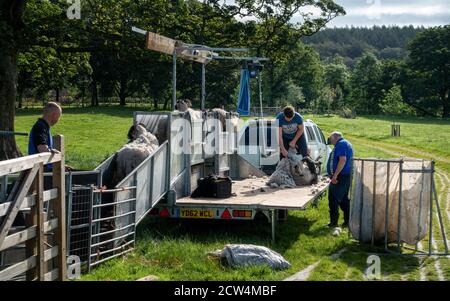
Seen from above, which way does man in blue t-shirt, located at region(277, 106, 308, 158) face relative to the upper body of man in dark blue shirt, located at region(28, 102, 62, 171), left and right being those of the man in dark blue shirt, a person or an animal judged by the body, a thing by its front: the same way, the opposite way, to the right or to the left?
to the right

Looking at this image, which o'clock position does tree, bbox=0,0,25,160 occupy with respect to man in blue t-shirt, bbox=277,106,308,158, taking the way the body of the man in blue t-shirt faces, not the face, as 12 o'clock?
The tree is roughly at 4 o'clock from the man in blue t-shirt.

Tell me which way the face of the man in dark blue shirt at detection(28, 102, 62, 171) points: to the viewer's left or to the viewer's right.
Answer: to the viewer's right

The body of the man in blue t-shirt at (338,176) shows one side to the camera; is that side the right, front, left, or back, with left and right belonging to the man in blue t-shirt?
left

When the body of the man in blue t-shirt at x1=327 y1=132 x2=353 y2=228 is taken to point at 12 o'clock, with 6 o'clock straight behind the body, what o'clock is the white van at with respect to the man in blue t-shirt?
The white van is roughly at 2 o'clock from the man in blue t-shirt.

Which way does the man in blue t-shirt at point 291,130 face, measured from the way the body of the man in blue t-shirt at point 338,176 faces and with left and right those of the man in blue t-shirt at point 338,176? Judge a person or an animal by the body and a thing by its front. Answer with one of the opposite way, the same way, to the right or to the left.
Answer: to the left

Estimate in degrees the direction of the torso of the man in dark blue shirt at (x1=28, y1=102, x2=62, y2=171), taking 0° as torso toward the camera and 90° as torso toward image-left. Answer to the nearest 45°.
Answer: approximately 270°

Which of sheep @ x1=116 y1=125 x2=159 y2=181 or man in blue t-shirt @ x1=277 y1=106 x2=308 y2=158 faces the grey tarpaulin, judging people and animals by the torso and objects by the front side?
the man in blue t-shirt

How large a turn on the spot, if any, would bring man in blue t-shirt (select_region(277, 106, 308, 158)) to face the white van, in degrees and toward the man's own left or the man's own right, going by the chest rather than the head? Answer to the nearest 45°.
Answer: approximately 135° to the man's own right

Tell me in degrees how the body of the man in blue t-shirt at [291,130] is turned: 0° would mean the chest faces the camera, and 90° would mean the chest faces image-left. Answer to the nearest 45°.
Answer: approximately 0°
